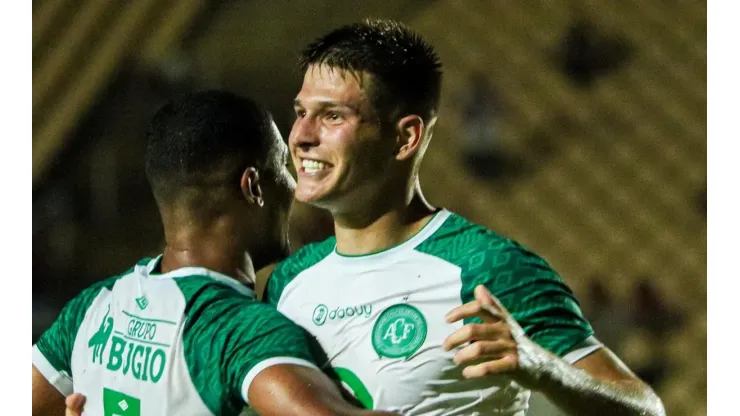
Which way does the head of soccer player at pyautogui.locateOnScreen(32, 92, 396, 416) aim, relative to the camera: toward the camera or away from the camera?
away from the camera

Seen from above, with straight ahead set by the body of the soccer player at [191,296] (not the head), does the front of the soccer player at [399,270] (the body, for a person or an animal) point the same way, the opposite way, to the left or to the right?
the opposite way

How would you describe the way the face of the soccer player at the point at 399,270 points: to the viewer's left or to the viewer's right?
to the viewer's left

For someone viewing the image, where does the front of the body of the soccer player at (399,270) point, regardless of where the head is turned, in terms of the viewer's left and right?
facing the viewer and to the left of the viewer

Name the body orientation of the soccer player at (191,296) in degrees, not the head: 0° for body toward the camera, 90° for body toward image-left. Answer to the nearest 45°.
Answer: approximately 225°
